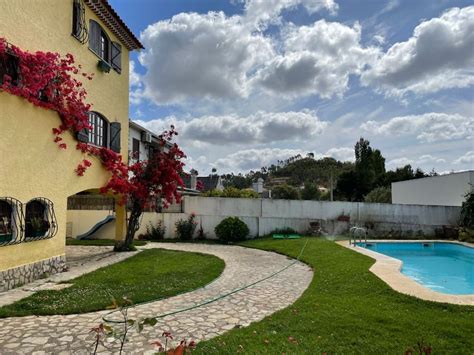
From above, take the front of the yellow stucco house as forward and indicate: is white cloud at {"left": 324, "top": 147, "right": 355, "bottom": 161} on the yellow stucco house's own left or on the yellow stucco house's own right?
on the yellow stucco house's own left

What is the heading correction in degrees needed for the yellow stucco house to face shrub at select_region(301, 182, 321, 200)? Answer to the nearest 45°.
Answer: approximately 90° to its left

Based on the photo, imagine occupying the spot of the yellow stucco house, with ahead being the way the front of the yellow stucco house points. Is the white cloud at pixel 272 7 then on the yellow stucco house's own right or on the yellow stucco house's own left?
on the yellow stucco house's own left

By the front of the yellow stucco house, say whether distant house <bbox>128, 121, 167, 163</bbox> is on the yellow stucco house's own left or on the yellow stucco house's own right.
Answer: on the yellow stucco house's own left

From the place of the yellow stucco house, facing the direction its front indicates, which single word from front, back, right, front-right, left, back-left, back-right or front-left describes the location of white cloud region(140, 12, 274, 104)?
left

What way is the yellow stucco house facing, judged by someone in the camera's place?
facing the viewer and to the right of the viewer

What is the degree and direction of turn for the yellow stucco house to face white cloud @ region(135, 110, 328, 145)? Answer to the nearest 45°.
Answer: approximately 90° to its left

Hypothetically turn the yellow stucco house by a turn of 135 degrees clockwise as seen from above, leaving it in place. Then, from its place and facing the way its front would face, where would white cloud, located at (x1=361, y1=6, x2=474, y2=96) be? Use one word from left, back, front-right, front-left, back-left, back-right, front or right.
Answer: back

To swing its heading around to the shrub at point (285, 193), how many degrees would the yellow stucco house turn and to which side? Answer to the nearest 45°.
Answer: approximately 90° to its left

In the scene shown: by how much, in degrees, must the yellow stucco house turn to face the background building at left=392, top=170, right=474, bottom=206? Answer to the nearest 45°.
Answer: approximately 45° to its left
